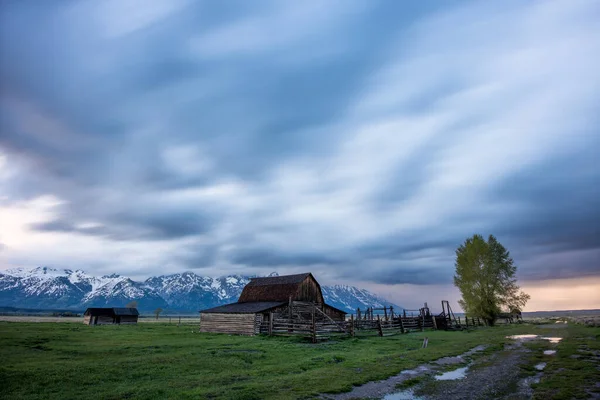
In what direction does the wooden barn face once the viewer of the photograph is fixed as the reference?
facing the viewer and to the right of the viewer
